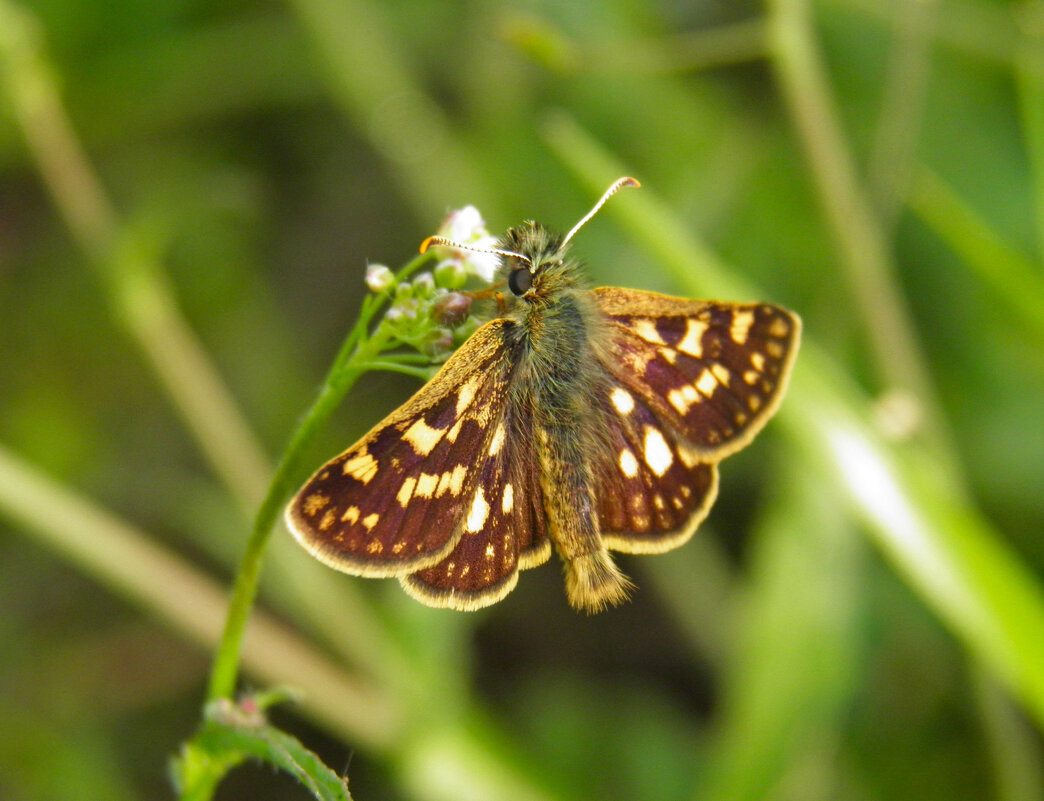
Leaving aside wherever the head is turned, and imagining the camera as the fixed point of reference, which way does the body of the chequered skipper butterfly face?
away from the camera
